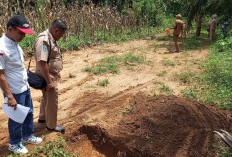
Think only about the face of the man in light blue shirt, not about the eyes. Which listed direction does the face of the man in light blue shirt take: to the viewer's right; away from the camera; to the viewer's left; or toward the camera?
to the viewer's right

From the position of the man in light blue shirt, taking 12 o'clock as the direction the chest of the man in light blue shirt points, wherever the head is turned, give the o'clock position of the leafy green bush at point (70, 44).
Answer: The leafy green bush is roughly at 8 o'clock from the man in light blue shirt.

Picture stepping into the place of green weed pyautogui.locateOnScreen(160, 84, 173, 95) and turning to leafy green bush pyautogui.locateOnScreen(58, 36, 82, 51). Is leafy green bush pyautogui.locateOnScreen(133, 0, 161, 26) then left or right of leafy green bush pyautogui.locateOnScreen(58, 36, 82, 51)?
right

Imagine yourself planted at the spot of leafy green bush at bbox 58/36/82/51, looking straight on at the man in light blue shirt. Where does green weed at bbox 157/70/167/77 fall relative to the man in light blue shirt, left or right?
left

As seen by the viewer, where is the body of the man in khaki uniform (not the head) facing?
to the viewer's right

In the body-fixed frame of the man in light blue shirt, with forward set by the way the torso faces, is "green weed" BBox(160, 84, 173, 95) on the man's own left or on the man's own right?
on the man's own left

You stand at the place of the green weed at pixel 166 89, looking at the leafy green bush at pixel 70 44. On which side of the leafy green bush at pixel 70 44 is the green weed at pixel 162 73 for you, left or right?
right

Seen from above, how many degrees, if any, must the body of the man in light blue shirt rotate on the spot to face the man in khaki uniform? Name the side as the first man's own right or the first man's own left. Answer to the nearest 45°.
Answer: approximately 90° to the first man's own left

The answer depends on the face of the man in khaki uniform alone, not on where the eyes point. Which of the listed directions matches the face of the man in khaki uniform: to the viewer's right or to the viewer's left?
to the viewer's right
